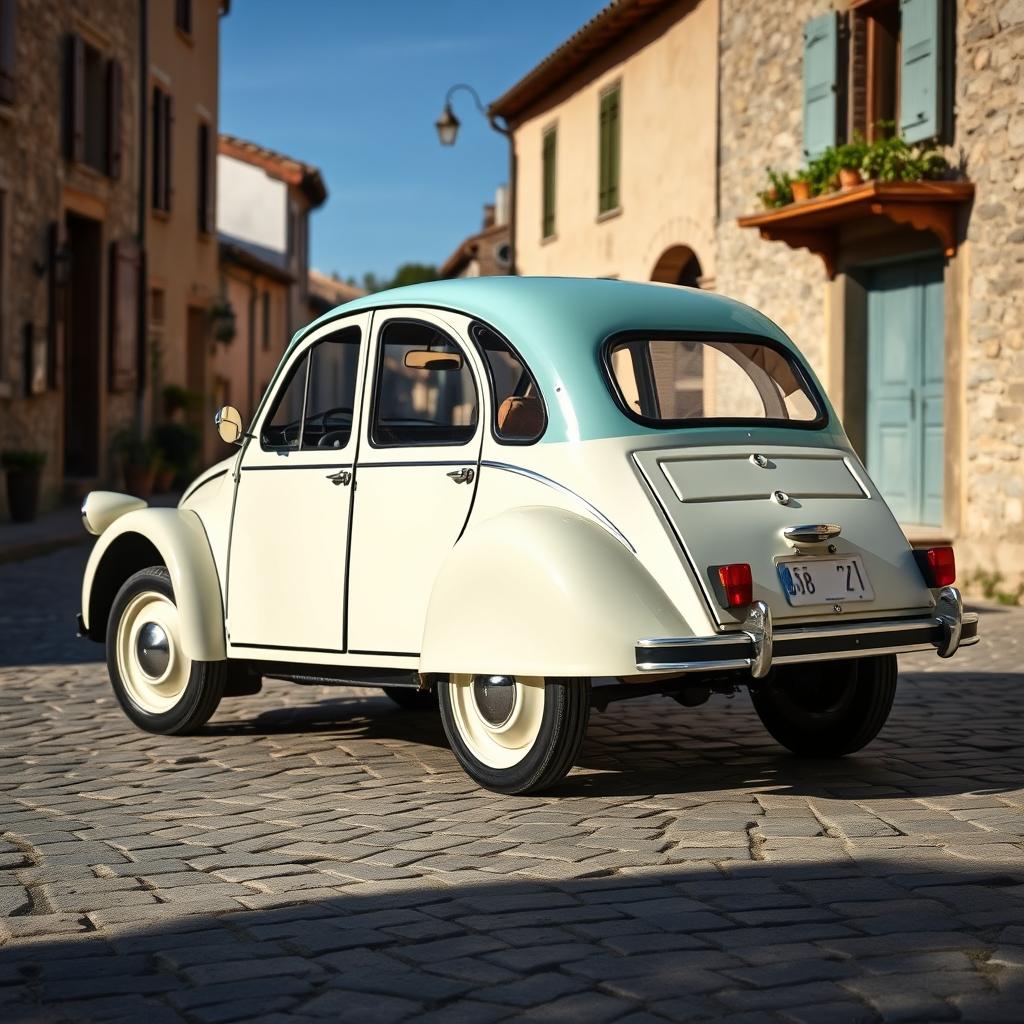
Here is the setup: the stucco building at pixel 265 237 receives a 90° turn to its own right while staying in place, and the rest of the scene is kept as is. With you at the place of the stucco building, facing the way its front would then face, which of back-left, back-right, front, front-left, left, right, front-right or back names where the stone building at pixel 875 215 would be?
front-left

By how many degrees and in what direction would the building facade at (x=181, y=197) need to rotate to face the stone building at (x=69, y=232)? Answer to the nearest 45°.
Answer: approximately 90° to its right

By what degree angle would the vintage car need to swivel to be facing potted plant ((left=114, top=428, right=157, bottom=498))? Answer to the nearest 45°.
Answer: approximately 45° to its right

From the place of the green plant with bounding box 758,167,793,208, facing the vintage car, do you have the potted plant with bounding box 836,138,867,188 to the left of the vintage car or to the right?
left

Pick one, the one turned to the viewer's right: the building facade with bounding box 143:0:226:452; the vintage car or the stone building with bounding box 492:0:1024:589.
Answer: the building facade

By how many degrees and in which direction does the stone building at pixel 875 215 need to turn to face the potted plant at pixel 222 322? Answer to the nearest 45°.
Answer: approximately 90° to its right

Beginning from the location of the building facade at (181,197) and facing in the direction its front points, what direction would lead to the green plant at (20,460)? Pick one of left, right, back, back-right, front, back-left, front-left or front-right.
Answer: right

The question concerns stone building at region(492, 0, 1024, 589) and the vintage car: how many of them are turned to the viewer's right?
0

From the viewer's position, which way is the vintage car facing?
facing away from the viewer and to the left of the viewer

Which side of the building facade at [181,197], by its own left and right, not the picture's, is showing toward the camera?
right

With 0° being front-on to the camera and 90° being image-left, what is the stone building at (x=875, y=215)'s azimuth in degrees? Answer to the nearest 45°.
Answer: approximately 45°

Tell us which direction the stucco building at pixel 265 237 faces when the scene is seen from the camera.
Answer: facing the viewer and to the right of the viewer

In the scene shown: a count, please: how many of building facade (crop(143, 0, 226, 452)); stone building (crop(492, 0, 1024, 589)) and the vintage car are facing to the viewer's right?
1

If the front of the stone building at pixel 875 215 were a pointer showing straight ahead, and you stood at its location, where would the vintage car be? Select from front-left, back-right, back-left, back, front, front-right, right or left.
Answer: front-left

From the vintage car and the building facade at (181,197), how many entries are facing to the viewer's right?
1

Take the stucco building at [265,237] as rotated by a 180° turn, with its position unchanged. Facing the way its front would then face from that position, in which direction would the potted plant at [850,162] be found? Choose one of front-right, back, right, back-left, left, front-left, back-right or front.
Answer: back-left

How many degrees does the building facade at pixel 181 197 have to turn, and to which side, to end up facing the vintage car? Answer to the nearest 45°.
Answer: approximately 90° to its right

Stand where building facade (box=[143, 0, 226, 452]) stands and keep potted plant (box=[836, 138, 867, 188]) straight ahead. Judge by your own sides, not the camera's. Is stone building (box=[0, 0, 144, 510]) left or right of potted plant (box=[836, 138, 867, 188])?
right
